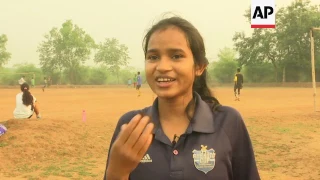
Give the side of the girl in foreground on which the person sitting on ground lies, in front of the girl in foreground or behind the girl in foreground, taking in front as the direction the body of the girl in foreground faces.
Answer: behind

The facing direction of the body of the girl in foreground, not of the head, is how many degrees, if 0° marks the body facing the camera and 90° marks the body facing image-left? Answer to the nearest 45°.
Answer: approximately 0°
